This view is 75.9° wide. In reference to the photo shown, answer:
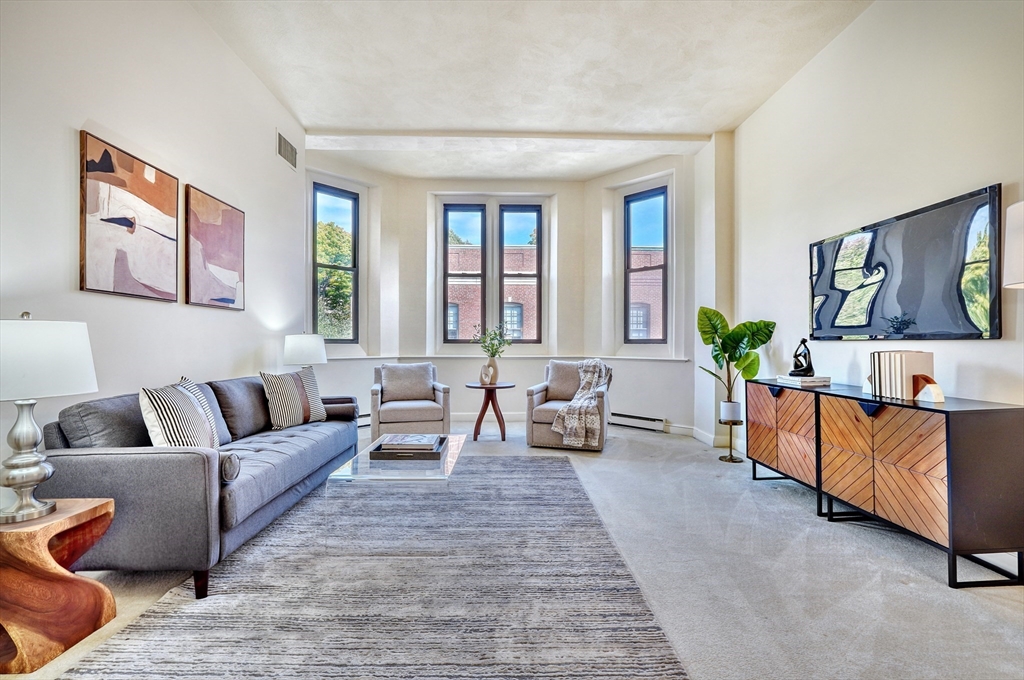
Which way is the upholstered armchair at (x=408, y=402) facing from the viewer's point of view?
toward the camera

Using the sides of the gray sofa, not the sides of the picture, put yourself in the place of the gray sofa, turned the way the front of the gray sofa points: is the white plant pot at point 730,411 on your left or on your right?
on your left

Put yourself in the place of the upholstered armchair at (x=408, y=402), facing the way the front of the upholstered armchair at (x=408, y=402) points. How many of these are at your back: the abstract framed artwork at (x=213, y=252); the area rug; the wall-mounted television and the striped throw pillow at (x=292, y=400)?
0

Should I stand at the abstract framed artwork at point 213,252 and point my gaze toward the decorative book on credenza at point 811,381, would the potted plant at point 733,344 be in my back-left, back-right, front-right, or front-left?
front-left

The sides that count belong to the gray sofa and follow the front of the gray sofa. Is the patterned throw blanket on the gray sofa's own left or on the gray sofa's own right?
on the gray sofa's own left

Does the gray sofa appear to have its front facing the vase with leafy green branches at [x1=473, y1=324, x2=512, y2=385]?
no

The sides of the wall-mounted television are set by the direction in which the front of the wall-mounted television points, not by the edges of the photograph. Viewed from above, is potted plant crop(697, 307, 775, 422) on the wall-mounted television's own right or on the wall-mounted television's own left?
on the wall-mounted television's own right

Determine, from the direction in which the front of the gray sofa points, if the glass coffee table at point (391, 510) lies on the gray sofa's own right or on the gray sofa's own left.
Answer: on the gray sofa's own left

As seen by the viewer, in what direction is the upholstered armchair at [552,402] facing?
toward the camera

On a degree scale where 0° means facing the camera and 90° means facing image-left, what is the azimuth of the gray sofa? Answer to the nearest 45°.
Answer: approximately 315°

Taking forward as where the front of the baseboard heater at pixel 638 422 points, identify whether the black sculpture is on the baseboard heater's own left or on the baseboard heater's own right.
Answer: on the baseboard heater's own left

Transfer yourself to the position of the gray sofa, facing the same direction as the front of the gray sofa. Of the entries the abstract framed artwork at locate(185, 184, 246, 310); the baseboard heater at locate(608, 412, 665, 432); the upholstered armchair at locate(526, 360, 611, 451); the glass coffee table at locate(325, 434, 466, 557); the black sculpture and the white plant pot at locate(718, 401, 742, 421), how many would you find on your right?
0

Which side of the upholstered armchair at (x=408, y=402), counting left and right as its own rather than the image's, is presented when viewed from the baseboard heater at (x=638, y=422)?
left

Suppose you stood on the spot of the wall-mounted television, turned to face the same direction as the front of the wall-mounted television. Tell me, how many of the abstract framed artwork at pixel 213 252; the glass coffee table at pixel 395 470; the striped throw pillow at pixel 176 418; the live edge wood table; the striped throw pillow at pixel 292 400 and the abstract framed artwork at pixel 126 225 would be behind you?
0

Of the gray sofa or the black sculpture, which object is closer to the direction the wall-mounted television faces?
the gray sofa

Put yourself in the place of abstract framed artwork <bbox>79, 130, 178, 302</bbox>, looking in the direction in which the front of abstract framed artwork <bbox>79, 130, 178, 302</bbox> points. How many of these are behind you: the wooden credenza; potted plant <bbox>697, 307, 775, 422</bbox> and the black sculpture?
0

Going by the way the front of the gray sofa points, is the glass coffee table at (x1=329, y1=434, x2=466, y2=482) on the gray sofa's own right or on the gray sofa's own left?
on the gray sofa's own left

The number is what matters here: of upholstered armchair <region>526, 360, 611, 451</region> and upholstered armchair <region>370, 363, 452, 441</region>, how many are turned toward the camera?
2

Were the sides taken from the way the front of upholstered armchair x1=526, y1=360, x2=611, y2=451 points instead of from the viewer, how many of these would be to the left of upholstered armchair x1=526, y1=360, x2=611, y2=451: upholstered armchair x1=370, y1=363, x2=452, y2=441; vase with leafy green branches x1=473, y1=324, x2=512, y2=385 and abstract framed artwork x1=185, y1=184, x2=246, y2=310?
0

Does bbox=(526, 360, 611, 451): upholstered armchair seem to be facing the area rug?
yes

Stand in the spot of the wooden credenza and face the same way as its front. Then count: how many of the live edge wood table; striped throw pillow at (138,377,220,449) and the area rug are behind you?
0
